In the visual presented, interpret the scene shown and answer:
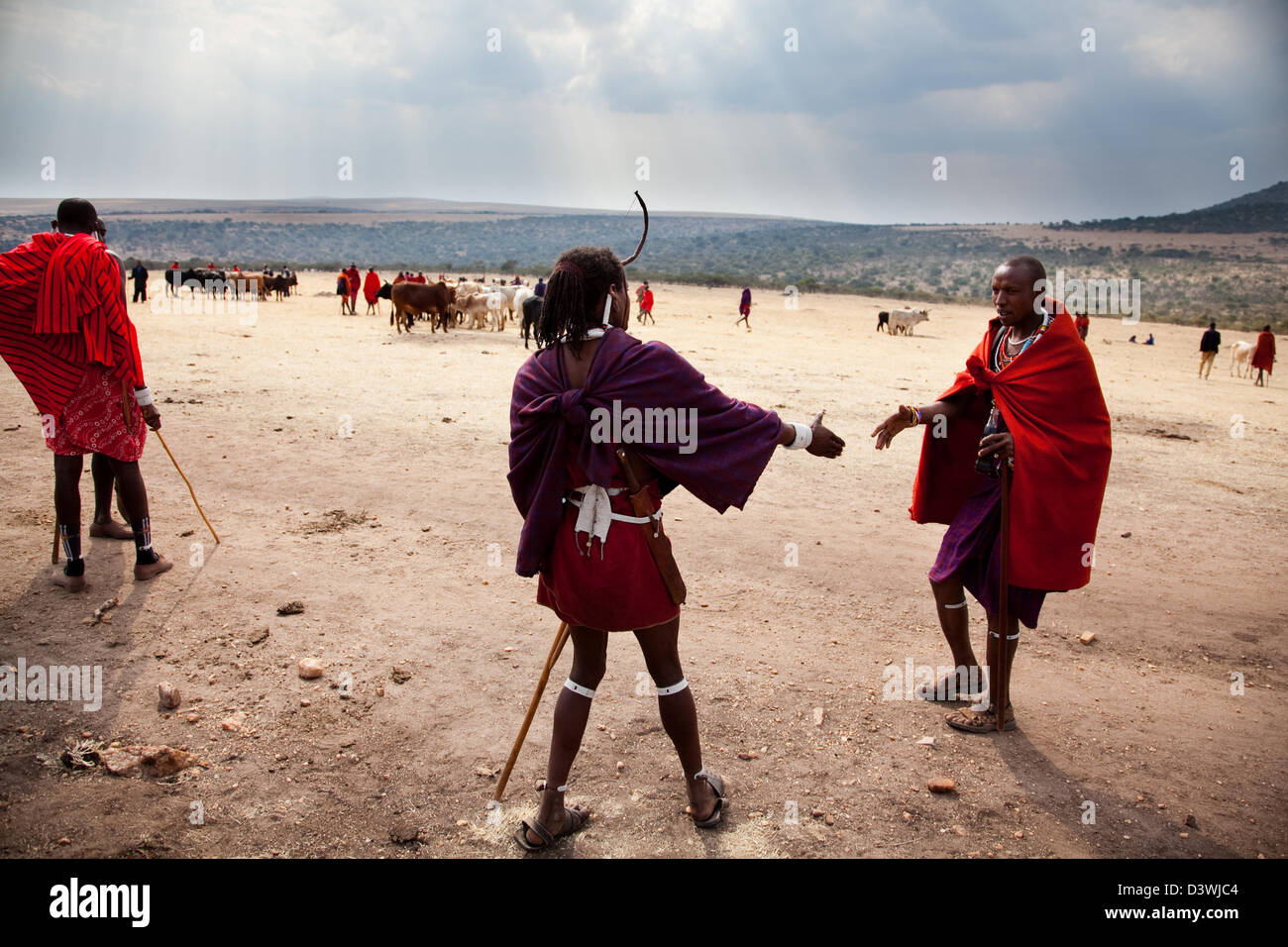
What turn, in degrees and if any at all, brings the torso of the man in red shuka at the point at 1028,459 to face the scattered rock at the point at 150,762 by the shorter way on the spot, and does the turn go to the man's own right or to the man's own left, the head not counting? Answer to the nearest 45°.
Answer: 0° — they already face it

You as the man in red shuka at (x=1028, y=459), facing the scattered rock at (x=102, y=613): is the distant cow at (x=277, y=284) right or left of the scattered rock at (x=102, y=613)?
right

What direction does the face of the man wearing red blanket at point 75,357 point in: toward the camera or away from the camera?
away from the camera

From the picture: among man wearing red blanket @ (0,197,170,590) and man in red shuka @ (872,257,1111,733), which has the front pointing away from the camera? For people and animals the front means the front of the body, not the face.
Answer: the man wearing red blanket

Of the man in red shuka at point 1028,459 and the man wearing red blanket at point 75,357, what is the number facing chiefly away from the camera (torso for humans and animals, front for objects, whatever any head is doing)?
1

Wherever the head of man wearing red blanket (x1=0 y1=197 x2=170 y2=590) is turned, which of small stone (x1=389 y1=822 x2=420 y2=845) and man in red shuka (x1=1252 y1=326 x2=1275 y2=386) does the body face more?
the man in red shuka

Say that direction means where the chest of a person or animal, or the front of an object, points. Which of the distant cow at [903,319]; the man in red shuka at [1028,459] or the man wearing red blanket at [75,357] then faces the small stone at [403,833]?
the man in red shuka

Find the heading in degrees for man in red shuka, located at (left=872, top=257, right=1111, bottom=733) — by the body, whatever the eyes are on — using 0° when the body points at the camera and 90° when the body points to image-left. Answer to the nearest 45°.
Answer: approximately 45°

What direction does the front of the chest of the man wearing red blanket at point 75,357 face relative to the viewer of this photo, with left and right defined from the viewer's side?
facing away from the viewer

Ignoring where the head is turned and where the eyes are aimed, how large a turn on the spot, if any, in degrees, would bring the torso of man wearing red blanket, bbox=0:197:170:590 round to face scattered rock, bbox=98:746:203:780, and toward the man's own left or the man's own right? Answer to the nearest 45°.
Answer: approximately 180°
